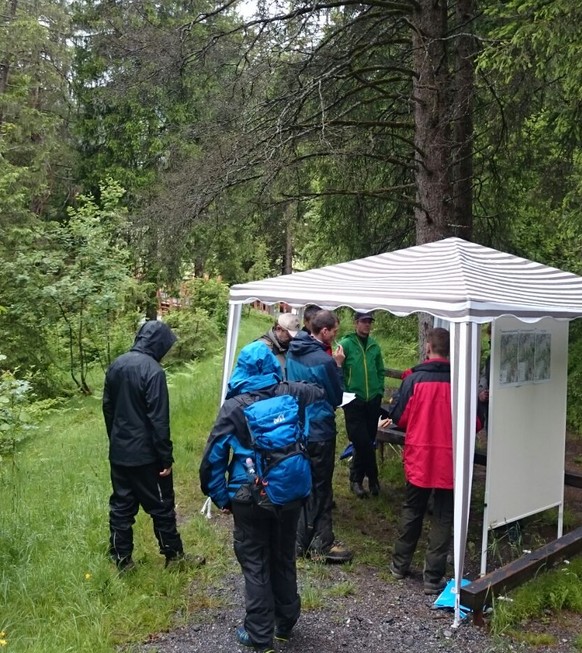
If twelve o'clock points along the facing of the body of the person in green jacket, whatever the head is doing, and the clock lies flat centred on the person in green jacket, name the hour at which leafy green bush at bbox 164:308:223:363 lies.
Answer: The leafy green bush is roughly at 5 o'clock from the person in green jacket.

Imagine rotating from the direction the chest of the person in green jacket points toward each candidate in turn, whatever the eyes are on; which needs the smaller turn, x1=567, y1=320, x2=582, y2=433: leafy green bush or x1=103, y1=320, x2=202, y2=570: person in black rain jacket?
the person in black rain jacket

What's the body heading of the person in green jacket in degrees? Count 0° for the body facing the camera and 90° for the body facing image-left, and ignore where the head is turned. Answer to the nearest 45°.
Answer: approximately 0°

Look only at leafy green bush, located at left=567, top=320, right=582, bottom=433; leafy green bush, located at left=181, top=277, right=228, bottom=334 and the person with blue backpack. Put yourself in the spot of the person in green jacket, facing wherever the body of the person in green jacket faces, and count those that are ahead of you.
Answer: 1

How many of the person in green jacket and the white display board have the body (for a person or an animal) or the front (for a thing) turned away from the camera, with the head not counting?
0

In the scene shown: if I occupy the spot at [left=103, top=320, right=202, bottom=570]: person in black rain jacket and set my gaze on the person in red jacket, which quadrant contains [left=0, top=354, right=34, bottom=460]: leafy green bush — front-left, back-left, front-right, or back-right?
back-left

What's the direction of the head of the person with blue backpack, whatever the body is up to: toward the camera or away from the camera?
away from the camera

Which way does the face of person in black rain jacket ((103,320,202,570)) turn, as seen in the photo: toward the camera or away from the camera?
away from the camera

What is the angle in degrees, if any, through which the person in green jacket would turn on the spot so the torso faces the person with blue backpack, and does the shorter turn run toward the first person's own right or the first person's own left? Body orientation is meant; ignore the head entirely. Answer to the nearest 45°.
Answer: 0° — they already face them
